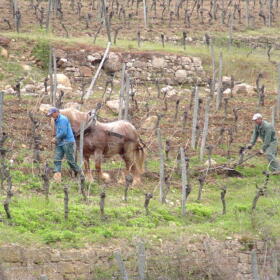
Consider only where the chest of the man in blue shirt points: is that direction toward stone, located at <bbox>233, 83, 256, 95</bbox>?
no

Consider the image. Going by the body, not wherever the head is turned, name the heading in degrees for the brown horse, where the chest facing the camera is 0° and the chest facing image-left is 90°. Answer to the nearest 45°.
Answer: approximately 90°

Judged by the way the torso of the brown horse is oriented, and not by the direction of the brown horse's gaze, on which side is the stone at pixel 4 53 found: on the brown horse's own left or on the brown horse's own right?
on the brown horse's own right

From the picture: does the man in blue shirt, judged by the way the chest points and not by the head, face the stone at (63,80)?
no

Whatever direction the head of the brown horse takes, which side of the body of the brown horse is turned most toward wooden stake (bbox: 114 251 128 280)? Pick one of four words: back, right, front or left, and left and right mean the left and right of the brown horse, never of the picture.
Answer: left

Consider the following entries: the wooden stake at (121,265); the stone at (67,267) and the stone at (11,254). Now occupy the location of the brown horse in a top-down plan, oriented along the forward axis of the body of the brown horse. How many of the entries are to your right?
0

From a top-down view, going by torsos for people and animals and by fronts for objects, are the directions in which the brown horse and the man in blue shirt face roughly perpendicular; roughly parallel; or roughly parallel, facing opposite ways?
roughly parallel

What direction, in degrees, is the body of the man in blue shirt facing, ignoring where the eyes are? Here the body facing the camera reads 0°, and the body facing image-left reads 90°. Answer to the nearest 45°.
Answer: approximately 90°

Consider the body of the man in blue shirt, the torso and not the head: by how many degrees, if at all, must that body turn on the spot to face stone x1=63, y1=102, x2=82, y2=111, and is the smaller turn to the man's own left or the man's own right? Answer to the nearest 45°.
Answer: approximately 90° to the man's own right

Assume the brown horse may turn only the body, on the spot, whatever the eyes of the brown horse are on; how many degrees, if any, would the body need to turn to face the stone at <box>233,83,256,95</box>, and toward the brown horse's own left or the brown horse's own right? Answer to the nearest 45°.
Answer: approximately 135° to the brown horse's own right
